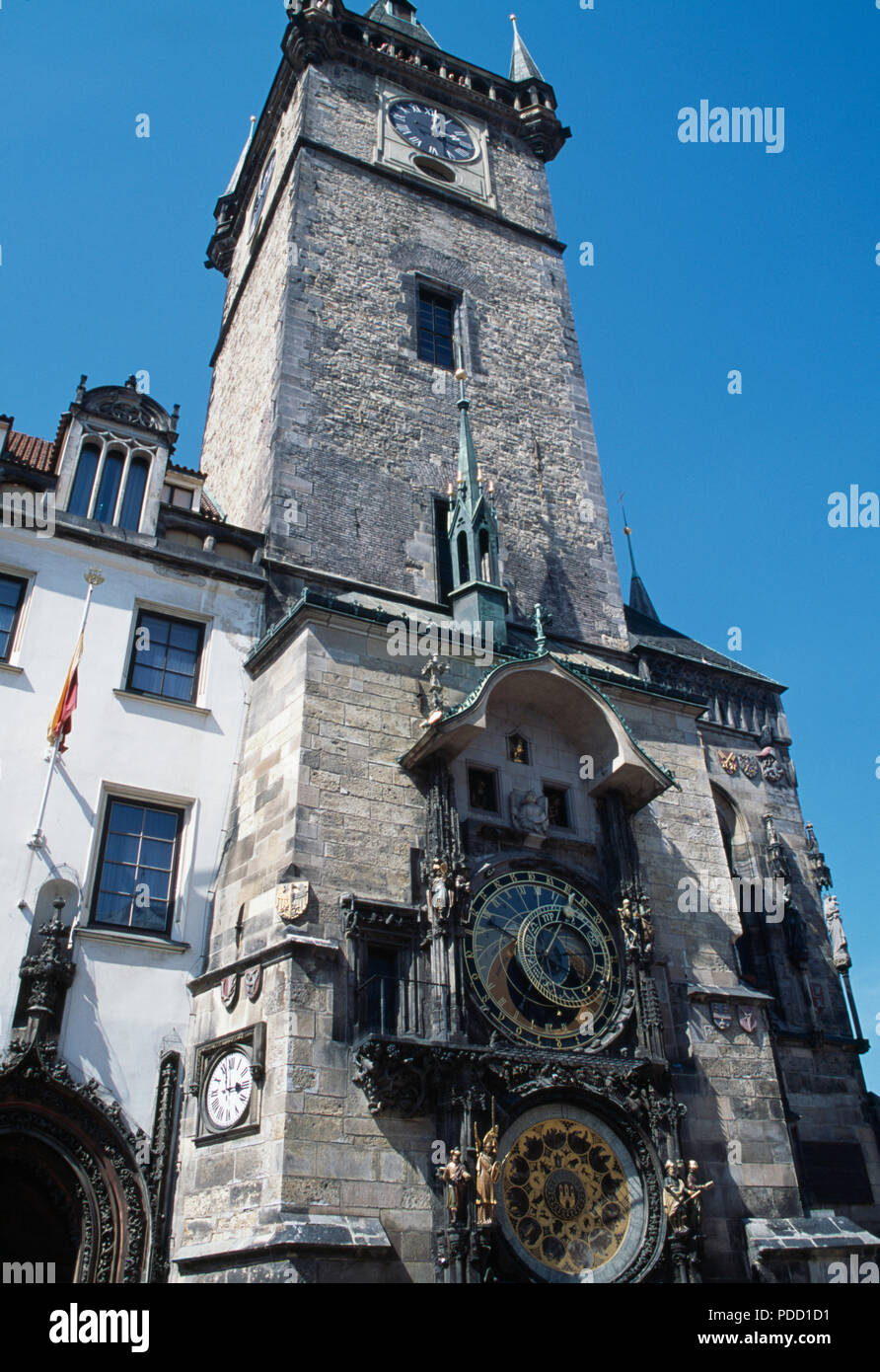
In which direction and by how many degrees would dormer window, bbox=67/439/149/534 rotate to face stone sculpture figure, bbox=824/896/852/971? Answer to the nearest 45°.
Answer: approximately 90° to its left

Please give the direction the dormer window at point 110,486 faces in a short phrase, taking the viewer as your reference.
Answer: facing the viewer
